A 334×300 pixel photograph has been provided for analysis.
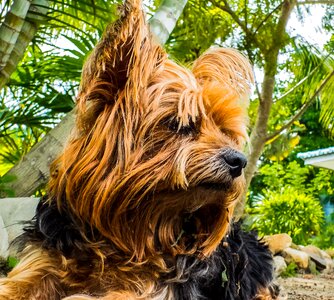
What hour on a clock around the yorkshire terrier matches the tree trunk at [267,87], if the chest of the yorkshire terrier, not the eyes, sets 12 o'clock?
The tree trunk is roughly at 8 o'clock from the yorkshire terrier.

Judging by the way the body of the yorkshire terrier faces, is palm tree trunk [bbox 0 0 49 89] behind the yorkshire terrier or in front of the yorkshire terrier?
behind

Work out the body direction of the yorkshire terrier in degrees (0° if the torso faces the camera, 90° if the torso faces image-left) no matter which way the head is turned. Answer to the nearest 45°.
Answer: approximately 315°

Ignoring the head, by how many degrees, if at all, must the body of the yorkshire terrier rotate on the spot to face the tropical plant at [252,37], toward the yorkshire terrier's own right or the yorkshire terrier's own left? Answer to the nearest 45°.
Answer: approximately 135° to the yorkshire terrier's own left

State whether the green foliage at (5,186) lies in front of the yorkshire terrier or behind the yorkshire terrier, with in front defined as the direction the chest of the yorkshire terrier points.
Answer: behind

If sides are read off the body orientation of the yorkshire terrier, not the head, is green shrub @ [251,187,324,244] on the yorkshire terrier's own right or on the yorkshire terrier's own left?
on the yorkshire terrier's own left

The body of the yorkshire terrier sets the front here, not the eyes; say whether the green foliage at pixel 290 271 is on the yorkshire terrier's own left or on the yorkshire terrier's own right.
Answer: on the yorkshire terrier's own left

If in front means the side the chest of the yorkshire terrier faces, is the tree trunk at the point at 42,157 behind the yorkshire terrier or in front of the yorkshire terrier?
behind
